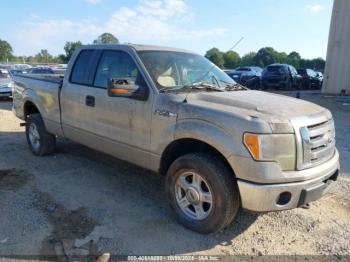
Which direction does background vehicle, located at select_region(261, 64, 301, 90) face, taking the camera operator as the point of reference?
facing away from the viewer and to the right of the viewer

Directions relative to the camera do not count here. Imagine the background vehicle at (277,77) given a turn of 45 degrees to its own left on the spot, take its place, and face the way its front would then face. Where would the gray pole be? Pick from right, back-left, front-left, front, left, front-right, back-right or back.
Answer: back-right

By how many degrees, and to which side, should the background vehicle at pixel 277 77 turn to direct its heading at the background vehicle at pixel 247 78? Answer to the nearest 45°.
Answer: approximately 135° to its left

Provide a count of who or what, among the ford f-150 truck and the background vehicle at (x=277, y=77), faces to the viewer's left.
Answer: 0

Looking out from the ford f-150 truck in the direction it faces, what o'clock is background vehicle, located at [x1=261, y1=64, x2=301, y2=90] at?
The background vehicle is roughly at 8 o'clock from the ford f-150 truck.

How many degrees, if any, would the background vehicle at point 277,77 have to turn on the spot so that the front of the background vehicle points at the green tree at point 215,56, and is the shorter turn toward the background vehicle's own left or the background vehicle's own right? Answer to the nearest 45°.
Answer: approximately 90° to the background vehicle's own left

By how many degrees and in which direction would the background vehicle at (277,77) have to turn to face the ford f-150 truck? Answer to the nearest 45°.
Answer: approximately 135° to its right

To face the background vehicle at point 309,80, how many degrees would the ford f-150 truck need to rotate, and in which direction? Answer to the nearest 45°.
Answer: approximately 90° to its left

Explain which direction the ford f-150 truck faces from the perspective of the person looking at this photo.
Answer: facing the viewer and to the right of the viewer
